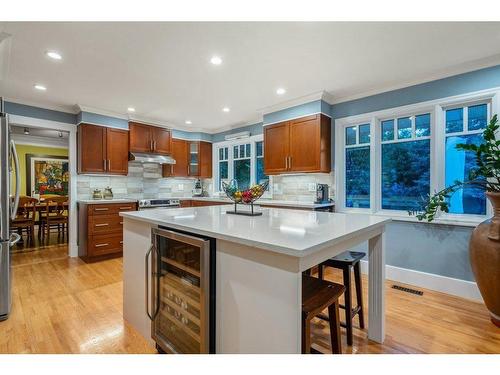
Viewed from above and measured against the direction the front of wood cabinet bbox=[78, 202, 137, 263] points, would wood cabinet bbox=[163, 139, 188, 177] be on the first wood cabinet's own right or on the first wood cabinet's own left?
on the first wood cabinet's own left

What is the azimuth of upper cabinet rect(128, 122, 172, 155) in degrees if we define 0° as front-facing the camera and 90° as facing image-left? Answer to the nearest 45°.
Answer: approximately 315°

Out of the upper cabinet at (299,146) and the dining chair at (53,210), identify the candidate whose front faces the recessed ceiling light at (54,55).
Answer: the upper cabinet

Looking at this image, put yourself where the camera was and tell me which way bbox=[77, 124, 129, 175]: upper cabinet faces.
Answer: facing the viewer and to the right of the viewer

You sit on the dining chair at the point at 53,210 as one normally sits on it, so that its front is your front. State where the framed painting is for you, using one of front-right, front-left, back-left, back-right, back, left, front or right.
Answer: front-right

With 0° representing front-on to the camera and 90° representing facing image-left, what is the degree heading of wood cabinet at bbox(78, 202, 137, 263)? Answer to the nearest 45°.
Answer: approximately 315°

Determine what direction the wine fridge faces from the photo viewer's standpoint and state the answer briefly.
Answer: facing the viewer and to the left of the viewer

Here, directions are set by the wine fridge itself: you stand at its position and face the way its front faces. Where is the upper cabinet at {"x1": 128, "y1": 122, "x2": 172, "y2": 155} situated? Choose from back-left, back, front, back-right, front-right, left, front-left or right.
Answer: back-right

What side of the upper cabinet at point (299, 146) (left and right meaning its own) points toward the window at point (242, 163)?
right

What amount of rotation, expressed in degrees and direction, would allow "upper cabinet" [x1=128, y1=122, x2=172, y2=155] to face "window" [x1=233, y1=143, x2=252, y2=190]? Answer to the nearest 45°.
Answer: approximately 45° to its left

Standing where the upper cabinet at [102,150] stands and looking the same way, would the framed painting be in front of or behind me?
behind

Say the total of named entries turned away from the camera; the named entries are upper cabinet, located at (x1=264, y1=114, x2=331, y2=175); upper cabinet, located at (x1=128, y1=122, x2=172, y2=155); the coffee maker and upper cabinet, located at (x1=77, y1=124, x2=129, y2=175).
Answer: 0

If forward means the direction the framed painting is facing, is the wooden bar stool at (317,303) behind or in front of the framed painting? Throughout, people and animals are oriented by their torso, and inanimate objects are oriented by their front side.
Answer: in front

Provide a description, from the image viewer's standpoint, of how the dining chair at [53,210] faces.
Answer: facing away from the viewer and to the left of the viewer

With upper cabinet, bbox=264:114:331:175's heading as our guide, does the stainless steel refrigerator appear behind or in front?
in front

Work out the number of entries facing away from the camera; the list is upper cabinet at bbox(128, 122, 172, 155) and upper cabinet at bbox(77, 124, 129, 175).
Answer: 0
